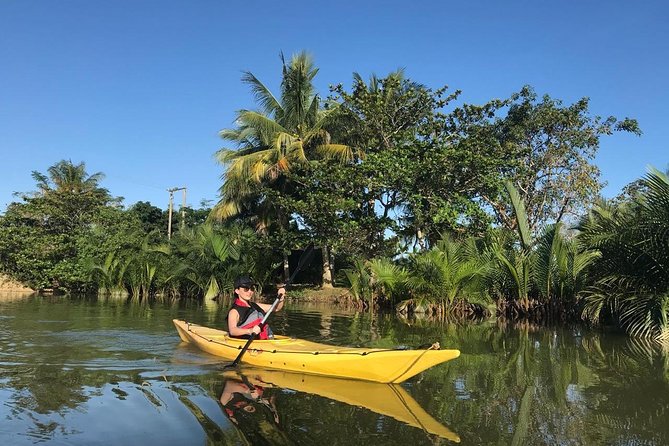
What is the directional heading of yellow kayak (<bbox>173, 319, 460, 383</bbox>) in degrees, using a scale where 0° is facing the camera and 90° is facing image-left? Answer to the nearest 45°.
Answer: approximately 315°

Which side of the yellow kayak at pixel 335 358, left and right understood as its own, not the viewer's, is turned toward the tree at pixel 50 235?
back

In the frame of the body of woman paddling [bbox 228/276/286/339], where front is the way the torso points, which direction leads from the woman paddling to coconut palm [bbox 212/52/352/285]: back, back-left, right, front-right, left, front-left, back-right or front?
back-left

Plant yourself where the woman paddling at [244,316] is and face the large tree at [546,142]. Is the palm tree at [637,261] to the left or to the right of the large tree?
right

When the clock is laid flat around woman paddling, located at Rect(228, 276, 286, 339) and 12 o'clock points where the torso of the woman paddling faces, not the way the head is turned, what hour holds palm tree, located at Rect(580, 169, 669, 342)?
The palm tree is roughly at 10 o'clock from the woman paddling.

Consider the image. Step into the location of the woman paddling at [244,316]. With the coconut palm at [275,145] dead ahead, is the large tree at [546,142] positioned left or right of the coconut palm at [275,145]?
right

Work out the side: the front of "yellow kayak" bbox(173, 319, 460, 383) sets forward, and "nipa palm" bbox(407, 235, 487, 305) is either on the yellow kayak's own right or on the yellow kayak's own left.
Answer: on the yellow kayak's own left

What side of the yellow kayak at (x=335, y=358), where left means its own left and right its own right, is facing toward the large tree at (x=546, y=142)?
left

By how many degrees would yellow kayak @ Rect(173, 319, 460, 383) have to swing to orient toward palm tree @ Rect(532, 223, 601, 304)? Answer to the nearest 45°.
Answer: approximately 90° to its left

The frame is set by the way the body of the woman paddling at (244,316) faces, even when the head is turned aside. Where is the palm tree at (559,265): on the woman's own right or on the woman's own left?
on the woman's own left
